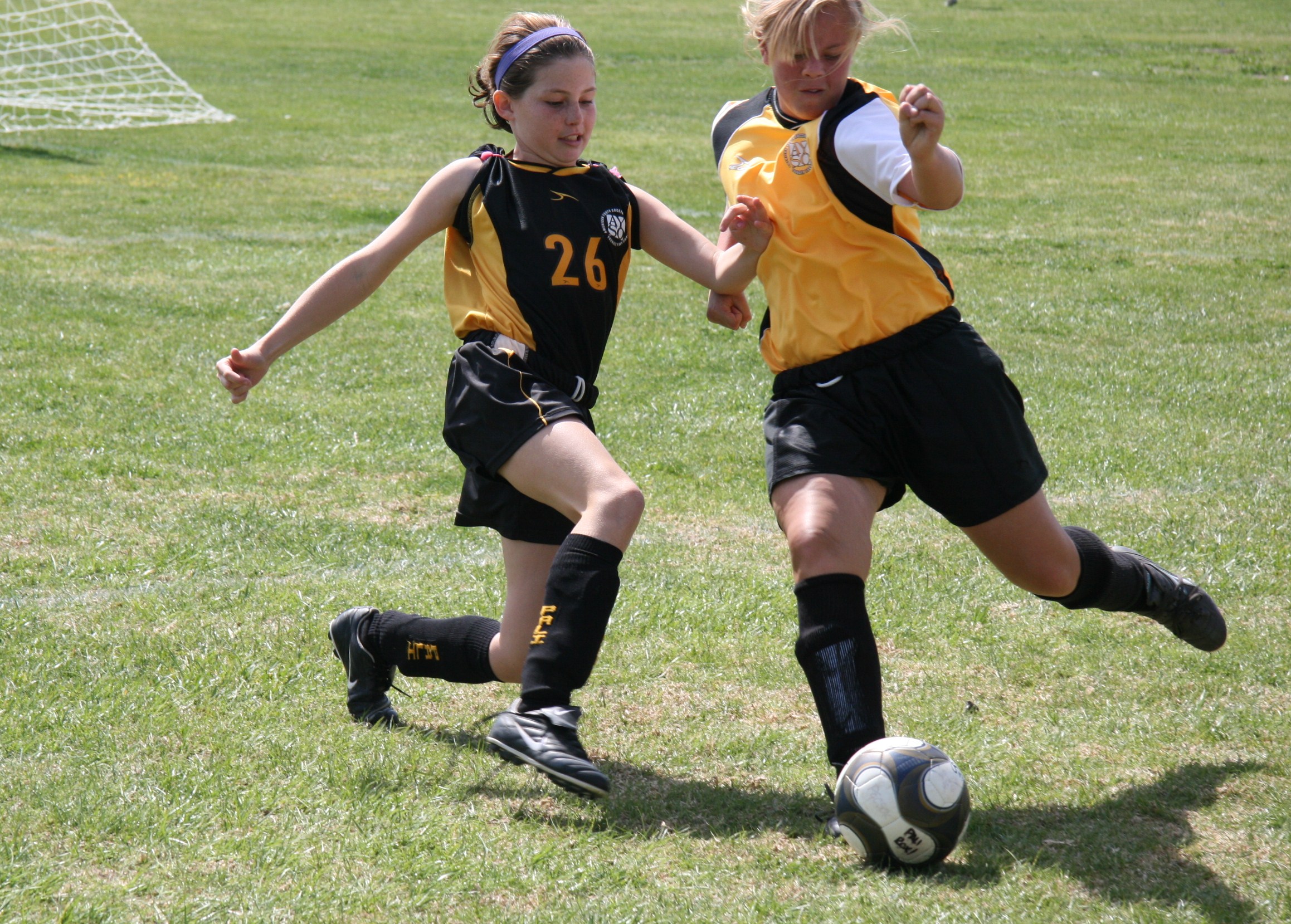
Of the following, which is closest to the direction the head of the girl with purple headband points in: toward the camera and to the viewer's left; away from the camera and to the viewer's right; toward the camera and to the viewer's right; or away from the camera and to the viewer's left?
toward the camera and to the viewer's right

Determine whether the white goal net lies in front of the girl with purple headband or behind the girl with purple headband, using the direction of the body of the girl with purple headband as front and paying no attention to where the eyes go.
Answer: behind

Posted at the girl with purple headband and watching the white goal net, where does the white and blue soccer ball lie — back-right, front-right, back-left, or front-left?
back-right

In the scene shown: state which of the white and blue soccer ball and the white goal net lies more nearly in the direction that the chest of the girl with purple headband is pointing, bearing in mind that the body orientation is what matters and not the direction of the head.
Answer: the white and blue soccer ball

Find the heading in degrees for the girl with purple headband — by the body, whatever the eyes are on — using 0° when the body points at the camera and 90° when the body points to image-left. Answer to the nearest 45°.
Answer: approximately 315°

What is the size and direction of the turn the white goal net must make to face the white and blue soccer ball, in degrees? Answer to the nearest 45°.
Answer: approximately 90° to its left
